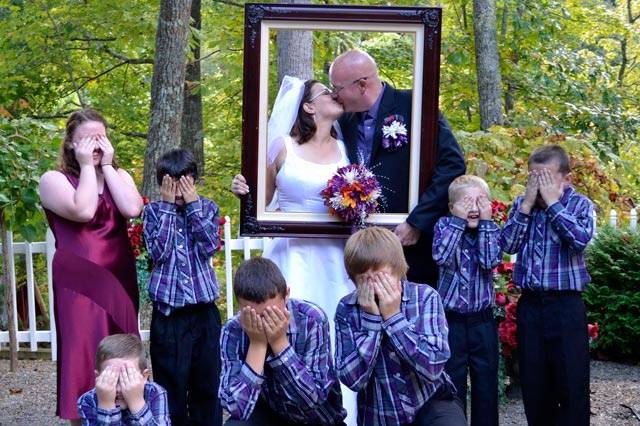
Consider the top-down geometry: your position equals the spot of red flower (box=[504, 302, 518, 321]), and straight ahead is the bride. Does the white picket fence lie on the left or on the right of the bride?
right

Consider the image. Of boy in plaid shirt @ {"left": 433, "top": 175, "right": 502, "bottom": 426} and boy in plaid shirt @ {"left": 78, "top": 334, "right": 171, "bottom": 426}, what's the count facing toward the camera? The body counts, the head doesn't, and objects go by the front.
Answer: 2

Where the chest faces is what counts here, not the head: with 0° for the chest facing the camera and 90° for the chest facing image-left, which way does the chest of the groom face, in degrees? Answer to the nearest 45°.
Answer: approximately 45°

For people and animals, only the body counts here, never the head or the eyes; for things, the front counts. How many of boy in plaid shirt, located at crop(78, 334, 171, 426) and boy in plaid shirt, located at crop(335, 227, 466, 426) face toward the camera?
2

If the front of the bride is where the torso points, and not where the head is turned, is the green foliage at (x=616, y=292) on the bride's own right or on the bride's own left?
on the bride's own left

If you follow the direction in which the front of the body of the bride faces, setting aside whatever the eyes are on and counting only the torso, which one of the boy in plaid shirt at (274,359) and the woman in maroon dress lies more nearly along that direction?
the boy in plaid shirt

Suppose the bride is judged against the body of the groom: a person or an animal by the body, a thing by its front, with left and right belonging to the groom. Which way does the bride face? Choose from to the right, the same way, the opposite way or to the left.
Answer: to the left

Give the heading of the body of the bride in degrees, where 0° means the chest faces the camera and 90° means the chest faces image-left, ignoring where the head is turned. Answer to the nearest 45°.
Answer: approximately 315°

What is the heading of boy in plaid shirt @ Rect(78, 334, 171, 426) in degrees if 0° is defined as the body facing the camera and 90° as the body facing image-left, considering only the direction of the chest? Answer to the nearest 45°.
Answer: approximately 0°

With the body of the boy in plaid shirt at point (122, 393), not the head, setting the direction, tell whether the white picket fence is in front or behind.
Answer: behind

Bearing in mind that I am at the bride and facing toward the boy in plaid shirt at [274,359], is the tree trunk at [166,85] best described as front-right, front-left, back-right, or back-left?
back-right
